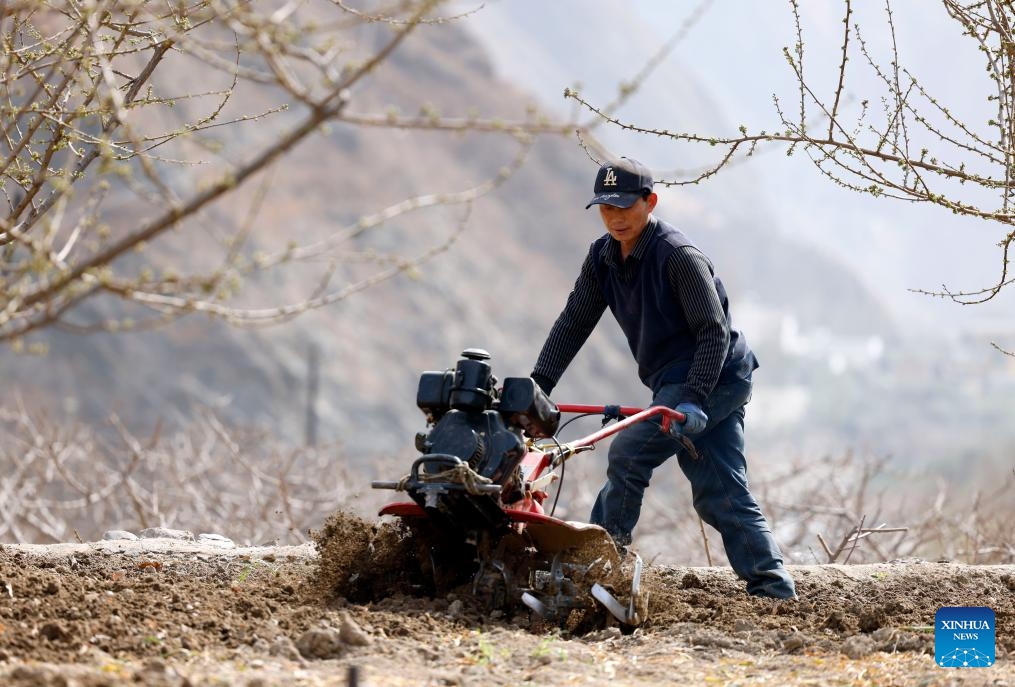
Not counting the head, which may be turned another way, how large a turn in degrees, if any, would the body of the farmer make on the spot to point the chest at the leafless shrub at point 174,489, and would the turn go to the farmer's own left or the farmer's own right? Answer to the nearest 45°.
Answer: approximately 90° to the farmer's own right

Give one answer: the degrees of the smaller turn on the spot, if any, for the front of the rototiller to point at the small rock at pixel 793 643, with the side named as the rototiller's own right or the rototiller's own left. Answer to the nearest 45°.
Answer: approximately 135° to the rototiller's own left

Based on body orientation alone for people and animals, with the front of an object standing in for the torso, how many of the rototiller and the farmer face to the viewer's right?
0

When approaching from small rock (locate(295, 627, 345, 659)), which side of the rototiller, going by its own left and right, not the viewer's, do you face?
front

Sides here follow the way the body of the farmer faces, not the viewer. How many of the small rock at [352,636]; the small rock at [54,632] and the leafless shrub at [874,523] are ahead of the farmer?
2

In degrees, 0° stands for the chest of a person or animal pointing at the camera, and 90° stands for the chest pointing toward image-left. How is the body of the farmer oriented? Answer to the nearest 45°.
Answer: approximately 45°

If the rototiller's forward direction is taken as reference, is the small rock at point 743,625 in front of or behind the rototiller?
behind

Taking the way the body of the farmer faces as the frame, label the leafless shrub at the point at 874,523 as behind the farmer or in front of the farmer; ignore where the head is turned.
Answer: behind

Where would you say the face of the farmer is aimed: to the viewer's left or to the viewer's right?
to the viewer's left

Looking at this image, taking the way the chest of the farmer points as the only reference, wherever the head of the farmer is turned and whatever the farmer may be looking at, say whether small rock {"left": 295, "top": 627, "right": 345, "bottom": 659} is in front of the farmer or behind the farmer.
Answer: in front

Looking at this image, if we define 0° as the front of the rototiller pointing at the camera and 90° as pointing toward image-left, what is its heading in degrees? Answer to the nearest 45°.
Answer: approximately 45°
